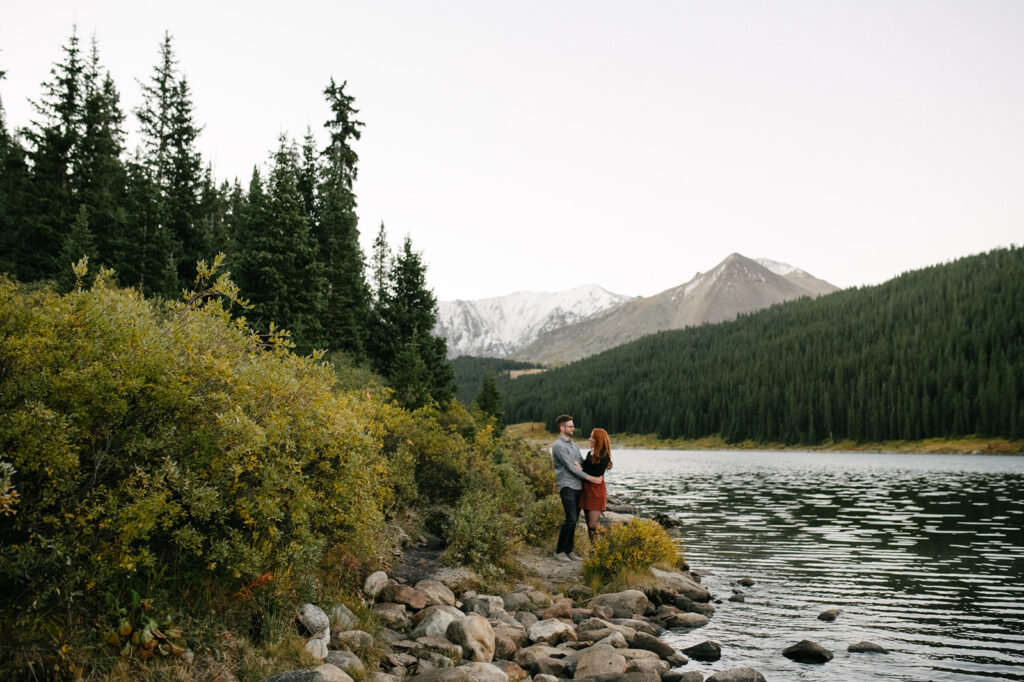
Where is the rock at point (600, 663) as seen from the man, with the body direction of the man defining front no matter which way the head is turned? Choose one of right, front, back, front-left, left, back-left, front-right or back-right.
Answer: right

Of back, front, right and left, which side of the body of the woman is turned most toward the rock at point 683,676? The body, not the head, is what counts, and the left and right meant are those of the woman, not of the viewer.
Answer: left

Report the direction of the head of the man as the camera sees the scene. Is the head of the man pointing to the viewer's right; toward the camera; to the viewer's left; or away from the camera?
to the viewer's right

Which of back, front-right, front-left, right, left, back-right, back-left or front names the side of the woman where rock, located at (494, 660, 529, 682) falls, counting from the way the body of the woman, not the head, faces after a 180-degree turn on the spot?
right

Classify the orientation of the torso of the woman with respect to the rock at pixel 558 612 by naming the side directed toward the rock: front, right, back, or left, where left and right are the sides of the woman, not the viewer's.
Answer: left

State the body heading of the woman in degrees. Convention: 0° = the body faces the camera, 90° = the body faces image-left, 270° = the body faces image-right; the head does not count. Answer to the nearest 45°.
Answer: approximately 90°

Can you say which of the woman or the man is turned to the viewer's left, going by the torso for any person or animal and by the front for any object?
the woman

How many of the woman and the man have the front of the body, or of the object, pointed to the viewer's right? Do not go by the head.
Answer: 1

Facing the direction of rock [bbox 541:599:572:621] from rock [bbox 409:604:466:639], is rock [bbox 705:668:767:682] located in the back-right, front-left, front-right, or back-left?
front-right

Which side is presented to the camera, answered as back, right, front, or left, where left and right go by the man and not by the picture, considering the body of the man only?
right

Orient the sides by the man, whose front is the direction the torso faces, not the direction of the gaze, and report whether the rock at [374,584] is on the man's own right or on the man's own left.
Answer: on the man's own right

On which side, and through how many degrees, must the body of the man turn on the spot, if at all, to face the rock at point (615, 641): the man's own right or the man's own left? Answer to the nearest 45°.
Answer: approximately 90° to the man's own right

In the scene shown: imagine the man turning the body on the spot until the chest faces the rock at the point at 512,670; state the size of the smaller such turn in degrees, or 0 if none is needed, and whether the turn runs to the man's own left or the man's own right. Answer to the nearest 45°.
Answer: approximately 90° to the man's own right
